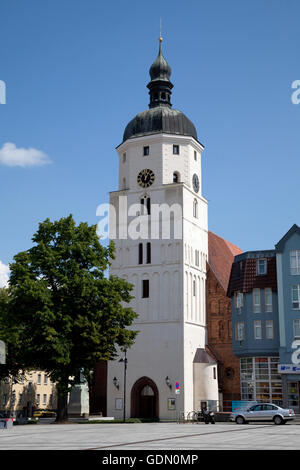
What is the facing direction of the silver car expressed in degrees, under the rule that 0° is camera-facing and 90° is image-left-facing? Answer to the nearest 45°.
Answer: approximately 90°

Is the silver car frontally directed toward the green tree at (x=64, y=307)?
yes
